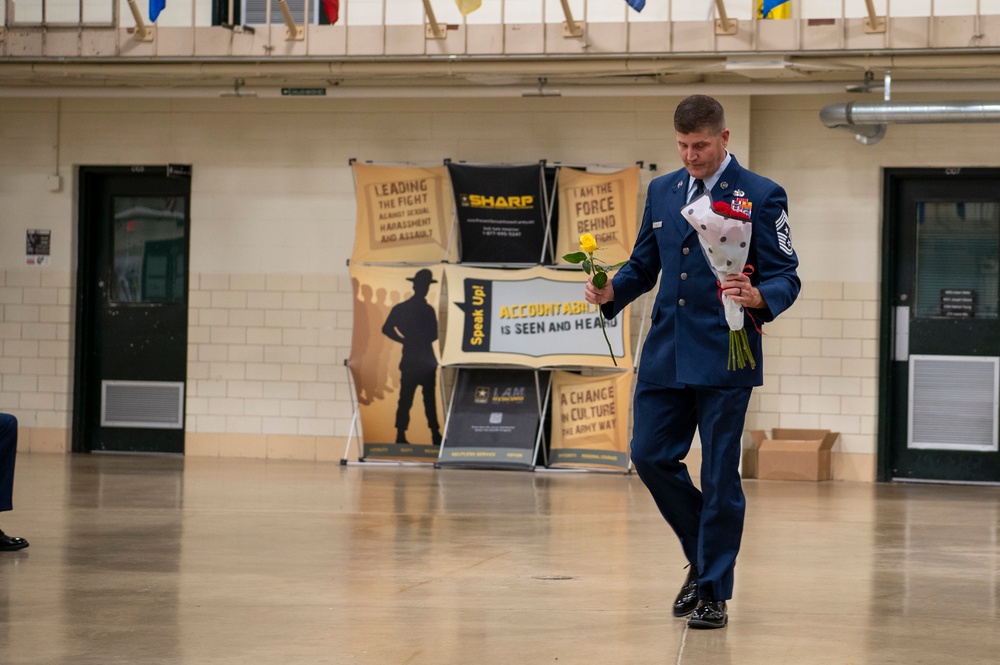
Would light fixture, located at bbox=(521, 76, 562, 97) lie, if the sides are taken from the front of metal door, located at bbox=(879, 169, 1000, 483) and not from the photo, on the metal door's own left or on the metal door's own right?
on the metal door's own right

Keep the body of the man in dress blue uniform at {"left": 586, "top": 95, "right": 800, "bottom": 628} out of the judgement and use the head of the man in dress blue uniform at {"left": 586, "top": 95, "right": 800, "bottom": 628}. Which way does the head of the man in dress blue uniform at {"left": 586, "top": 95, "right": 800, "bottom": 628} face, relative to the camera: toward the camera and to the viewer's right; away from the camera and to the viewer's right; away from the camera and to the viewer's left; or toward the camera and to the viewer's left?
toward the camera and to the viewer's left

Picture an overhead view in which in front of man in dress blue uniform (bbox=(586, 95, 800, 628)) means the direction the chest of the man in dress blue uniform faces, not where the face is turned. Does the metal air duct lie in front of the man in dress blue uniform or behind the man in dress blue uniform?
behind

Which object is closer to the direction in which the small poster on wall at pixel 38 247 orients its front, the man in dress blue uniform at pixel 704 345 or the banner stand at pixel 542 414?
the man in dress blue uniform

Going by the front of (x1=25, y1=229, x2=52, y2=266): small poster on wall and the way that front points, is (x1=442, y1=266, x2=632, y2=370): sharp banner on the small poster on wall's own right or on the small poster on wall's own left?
on the small poster on wall's own left

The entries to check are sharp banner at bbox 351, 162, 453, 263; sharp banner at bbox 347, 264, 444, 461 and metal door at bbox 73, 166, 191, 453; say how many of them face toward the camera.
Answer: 3

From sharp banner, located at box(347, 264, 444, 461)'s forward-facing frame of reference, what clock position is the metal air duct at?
The metal air duct is roughly at 10 o'clock from the sharp banner.

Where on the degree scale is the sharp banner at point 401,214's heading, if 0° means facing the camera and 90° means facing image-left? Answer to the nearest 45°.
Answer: approximately 0°

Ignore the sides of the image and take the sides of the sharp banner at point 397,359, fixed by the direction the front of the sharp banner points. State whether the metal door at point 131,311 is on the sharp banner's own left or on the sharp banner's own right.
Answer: on the sharp banner's own right
